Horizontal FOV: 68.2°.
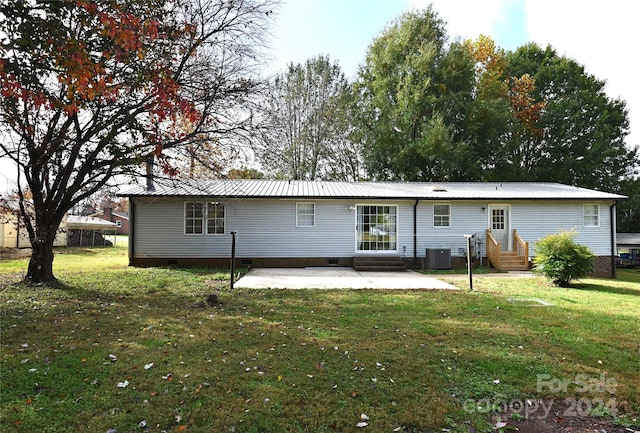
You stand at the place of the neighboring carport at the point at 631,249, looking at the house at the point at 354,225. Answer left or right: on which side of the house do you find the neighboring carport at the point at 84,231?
right

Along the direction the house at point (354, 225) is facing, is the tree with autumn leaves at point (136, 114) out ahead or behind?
behind

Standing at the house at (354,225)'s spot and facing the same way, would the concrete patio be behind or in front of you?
behind

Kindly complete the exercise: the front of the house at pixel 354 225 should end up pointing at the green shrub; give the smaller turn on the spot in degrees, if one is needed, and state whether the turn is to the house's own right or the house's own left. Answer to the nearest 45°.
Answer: approximately 135° to the house's own right

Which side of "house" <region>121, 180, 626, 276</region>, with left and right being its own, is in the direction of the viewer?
back
